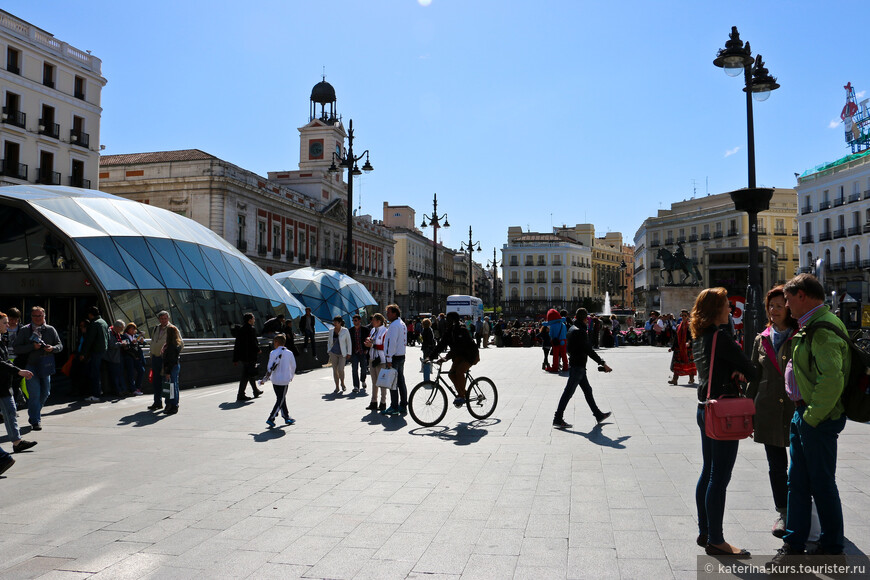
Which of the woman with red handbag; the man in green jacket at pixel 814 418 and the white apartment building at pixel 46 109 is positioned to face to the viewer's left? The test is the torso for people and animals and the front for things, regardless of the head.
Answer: the man in green jacket

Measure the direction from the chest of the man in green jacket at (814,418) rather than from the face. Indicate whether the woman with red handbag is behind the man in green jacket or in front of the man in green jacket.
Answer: in front

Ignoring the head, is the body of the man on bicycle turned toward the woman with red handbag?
no

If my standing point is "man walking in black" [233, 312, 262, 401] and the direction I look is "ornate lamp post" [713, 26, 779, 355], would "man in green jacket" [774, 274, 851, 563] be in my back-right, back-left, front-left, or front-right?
front-right

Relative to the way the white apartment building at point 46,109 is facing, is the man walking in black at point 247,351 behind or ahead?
ahead

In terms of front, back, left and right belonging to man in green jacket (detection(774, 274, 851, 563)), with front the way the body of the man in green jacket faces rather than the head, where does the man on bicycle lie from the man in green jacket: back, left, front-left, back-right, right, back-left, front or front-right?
front-right

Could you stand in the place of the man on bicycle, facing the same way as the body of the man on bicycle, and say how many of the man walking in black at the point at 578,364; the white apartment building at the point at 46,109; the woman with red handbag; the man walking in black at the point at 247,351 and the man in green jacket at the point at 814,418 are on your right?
2

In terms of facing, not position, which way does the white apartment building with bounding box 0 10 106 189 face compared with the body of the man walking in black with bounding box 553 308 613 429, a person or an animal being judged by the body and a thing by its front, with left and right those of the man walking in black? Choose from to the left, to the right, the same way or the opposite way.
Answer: the same way

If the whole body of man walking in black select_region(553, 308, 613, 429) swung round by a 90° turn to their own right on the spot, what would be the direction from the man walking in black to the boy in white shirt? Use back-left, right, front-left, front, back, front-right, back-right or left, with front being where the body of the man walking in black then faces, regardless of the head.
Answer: right

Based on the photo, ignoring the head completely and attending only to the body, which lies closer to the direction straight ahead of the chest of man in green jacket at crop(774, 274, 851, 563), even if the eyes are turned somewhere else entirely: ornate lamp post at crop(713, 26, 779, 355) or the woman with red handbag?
the woman with red handbag

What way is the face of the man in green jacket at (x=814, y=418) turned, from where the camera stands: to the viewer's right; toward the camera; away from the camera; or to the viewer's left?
to the viewer's left

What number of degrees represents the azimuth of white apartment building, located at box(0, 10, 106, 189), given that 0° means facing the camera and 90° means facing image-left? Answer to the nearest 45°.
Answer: approximately 315°

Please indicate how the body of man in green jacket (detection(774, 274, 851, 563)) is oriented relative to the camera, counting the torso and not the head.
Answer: to the viewer's left

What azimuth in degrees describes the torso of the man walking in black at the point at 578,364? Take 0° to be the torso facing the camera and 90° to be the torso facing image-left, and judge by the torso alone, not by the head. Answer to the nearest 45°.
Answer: approximately 270°
